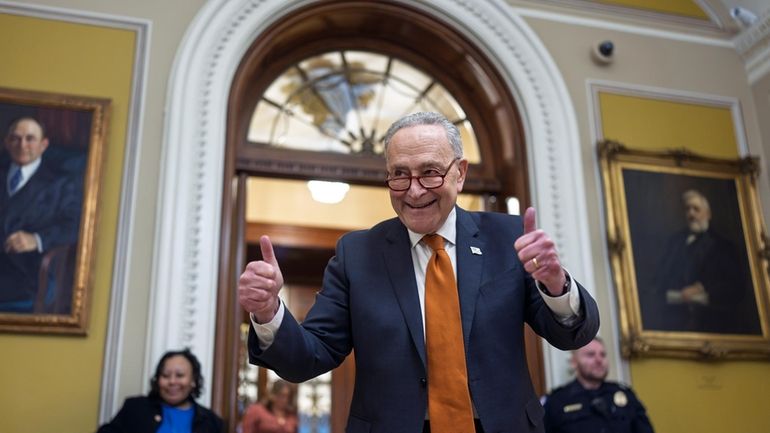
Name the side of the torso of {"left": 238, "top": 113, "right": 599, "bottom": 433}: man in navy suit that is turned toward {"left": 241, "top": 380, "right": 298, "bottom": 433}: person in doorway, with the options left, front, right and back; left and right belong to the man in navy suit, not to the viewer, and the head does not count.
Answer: back

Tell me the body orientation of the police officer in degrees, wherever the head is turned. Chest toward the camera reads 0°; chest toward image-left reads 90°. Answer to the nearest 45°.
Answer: approximately 0°

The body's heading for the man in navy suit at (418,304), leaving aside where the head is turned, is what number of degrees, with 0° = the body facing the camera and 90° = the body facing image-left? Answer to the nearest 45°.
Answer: approximately 0°

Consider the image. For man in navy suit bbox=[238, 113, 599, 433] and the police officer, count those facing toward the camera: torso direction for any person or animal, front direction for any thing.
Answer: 2

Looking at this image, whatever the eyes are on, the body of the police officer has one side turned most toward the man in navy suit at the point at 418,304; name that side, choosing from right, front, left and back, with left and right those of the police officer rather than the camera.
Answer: front

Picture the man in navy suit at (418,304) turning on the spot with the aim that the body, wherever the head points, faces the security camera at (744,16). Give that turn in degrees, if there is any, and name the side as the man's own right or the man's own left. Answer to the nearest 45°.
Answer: approximately 135° to the man's own left
